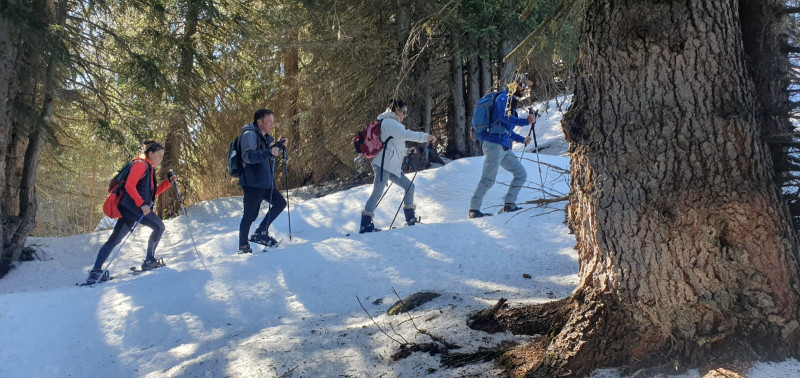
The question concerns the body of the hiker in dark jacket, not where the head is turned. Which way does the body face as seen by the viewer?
to the viewer's right

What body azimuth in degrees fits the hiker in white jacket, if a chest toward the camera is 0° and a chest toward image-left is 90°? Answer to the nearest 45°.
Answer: approximately 270°

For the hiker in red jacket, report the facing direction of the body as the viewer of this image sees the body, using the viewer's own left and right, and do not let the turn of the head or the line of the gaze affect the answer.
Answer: facing to the right of the viewer

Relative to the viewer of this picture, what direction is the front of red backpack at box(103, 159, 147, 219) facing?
facing to the left of the viewer

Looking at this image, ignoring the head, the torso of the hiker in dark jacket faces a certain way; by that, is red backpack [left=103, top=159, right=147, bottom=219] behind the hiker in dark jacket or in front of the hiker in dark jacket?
behind

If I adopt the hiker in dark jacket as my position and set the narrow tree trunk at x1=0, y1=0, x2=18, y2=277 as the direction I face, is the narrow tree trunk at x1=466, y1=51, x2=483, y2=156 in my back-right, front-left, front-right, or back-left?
back-right

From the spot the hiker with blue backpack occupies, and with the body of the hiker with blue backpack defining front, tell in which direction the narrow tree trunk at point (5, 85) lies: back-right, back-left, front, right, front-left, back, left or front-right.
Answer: back

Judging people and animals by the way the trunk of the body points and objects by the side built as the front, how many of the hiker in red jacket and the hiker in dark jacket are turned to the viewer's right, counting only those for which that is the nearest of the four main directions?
2

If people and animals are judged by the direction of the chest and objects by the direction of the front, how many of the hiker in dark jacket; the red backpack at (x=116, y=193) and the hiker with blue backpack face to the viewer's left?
1

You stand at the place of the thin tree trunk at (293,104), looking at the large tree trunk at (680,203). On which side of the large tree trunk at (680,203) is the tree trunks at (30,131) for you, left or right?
right

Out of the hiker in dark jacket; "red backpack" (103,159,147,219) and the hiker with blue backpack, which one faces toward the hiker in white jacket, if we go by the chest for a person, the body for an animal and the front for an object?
the hiker in dark jacket

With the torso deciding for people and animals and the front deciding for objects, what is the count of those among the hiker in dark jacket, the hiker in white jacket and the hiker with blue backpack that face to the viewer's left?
0

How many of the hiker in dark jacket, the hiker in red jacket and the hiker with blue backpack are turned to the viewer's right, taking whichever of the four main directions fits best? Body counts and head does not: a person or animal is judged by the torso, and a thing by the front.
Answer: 3
